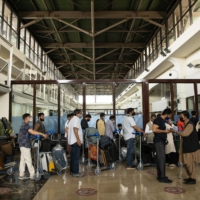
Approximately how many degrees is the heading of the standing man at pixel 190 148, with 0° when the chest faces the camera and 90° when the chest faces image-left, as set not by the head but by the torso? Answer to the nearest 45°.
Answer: approximately 90°

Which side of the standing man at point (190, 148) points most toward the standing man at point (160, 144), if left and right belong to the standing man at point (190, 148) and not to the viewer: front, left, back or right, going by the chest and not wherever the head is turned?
front
